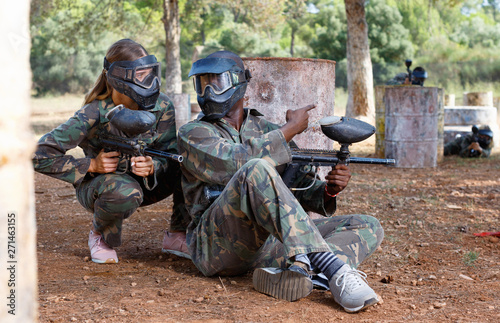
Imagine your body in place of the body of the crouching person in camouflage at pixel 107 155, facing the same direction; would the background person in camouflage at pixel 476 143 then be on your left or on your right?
on your left

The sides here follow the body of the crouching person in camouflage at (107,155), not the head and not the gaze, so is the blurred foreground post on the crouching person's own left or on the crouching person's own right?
on the crouching person's own right

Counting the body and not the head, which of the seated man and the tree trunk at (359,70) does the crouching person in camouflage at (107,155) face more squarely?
the seated man

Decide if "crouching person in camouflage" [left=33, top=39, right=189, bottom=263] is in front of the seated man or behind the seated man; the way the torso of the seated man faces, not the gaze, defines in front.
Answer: behind

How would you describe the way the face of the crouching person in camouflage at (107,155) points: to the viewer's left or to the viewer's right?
to the viewer's right

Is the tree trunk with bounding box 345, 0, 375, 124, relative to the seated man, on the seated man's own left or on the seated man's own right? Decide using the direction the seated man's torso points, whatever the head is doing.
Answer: on the seated man's own left

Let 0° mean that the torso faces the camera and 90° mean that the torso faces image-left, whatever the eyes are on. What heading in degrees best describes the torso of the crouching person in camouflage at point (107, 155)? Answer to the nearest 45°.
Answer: approximately 315°

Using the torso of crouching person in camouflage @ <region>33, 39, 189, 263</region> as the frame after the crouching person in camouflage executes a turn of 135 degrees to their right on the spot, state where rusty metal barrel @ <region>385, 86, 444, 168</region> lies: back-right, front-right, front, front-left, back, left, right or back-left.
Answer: back-right
